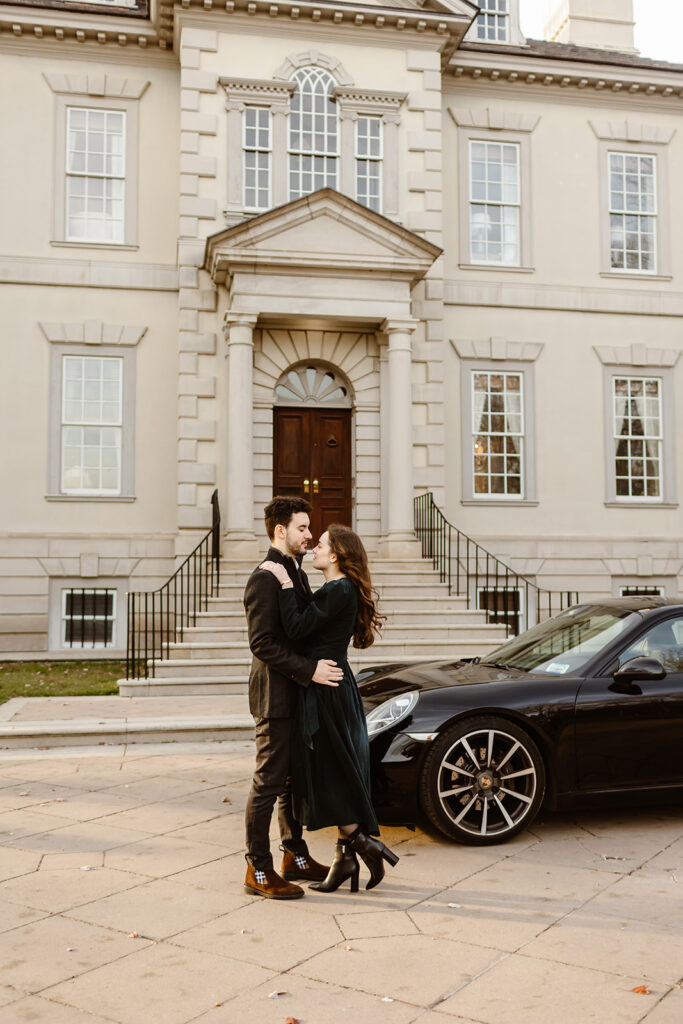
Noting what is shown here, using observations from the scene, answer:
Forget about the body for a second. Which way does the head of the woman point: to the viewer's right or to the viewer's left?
to the viewer's left

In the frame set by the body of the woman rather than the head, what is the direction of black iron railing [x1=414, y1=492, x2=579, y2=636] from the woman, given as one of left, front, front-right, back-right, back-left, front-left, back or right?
right

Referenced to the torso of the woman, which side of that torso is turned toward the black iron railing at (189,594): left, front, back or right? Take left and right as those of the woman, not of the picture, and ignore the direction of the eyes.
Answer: right

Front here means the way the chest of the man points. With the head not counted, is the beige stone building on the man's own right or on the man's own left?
on the man's own left

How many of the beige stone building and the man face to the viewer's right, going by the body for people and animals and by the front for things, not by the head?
1

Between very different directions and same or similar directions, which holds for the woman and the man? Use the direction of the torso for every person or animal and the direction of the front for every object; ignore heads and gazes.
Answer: very different directions

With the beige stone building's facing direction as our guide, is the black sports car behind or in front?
in front

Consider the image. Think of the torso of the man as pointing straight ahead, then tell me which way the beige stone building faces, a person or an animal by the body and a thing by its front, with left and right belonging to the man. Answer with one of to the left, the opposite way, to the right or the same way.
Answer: to the right

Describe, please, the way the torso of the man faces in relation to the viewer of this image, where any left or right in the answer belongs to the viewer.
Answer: facing to the right of the viewer

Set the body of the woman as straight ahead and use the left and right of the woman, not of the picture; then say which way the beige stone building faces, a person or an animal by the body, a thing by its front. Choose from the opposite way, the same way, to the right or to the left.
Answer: to the left

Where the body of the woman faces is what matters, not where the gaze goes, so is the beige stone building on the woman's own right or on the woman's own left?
on the woman's own right

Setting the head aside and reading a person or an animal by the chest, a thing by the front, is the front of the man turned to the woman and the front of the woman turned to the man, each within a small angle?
yes

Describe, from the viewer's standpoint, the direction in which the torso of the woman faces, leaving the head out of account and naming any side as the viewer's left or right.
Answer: facing to the left of the viewer

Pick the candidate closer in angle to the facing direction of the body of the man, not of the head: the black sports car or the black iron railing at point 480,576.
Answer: the black sports car

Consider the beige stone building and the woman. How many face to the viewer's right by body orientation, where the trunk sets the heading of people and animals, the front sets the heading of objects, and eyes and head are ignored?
0
